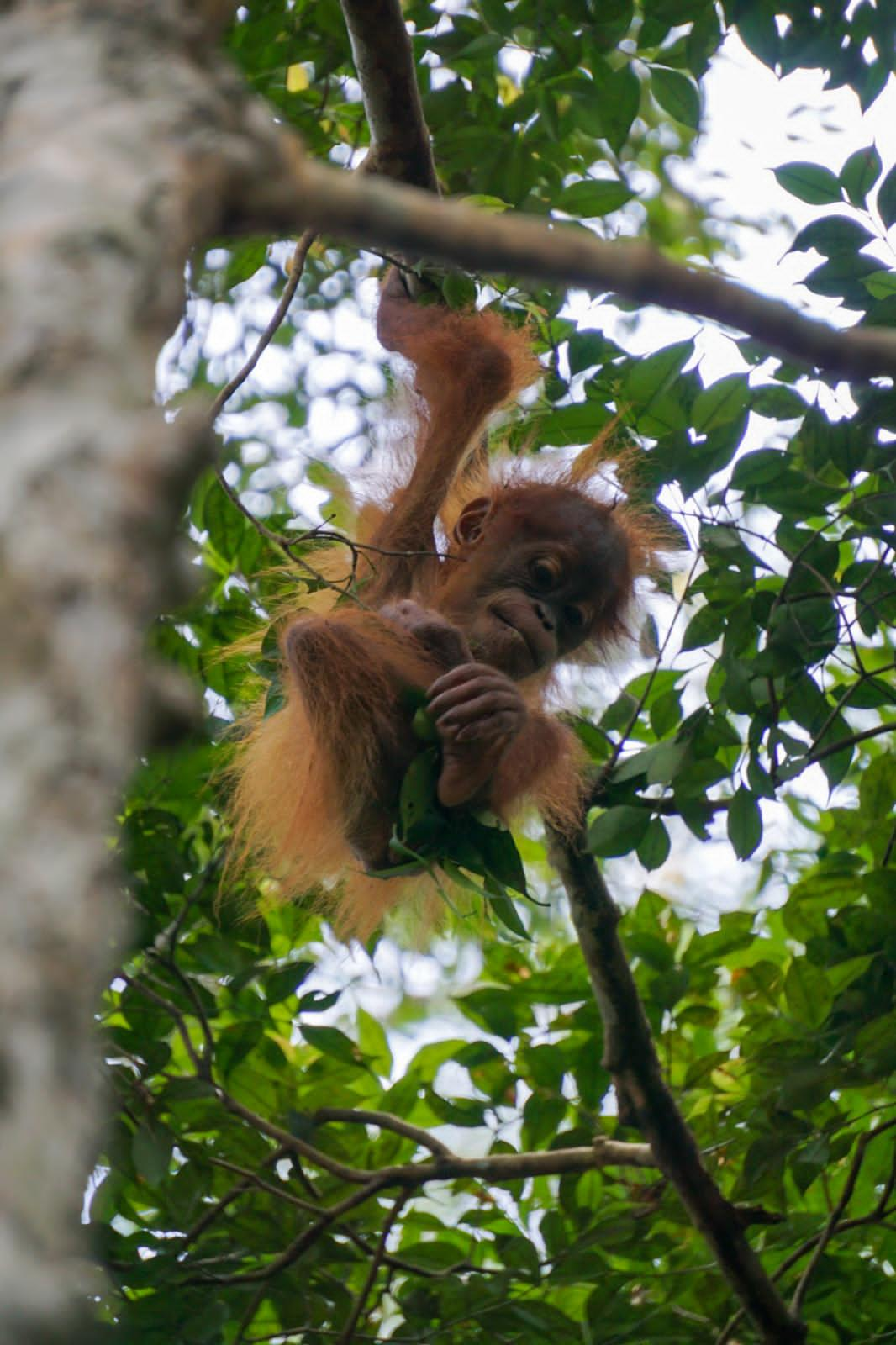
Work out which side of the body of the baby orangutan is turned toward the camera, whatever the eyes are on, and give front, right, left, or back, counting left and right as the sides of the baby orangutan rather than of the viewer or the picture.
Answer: front

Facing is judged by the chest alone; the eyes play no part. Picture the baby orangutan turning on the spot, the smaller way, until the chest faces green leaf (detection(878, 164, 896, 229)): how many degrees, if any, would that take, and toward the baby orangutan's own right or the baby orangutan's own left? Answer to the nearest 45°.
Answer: approximately 45° to the baby orangutan's own left
